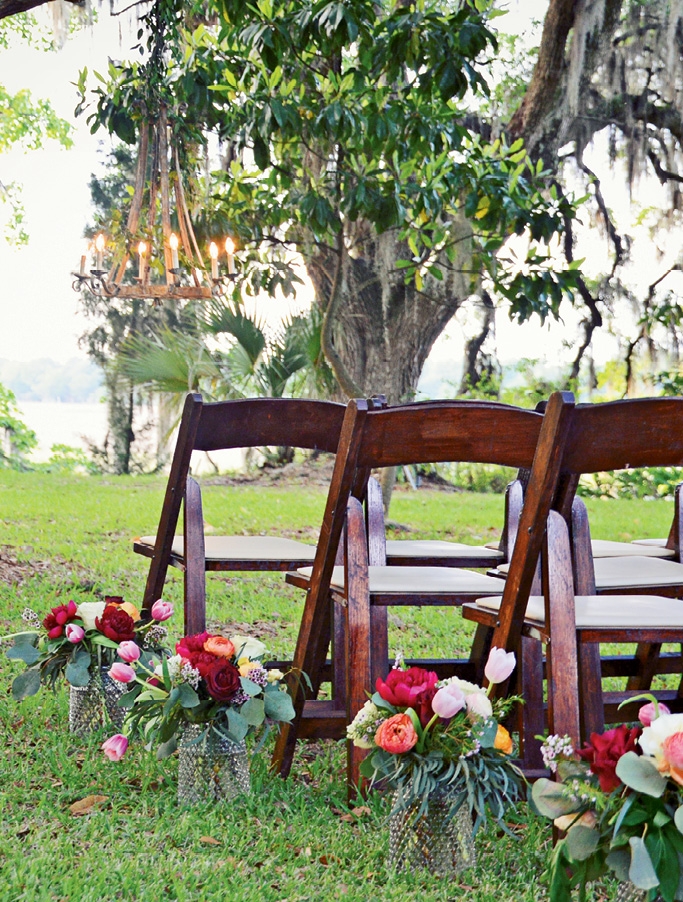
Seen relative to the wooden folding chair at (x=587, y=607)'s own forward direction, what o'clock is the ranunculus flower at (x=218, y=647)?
The ranunculus flower is roughly at 11 o'clock from the wooden folding chair.

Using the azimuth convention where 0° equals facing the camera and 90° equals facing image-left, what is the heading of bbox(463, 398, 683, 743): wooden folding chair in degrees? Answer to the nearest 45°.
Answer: approximately 135°

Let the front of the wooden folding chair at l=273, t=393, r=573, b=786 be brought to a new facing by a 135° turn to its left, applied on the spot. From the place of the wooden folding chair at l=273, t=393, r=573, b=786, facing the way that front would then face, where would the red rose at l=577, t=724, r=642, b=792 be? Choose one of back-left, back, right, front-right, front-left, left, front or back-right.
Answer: front-left

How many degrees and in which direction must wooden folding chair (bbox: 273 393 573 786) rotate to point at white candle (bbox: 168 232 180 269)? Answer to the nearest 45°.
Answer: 0° — it already faces it

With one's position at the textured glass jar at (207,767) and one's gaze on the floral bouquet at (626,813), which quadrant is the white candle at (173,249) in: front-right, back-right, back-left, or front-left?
back-left

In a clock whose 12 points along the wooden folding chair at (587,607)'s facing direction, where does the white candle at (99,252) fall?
The white candle is roughly at 12 o'clock from the wooden folding chair.

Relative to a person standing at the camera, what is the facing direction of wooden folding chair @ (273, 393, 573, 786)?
facing away from the viewer and to the left of the viewer
